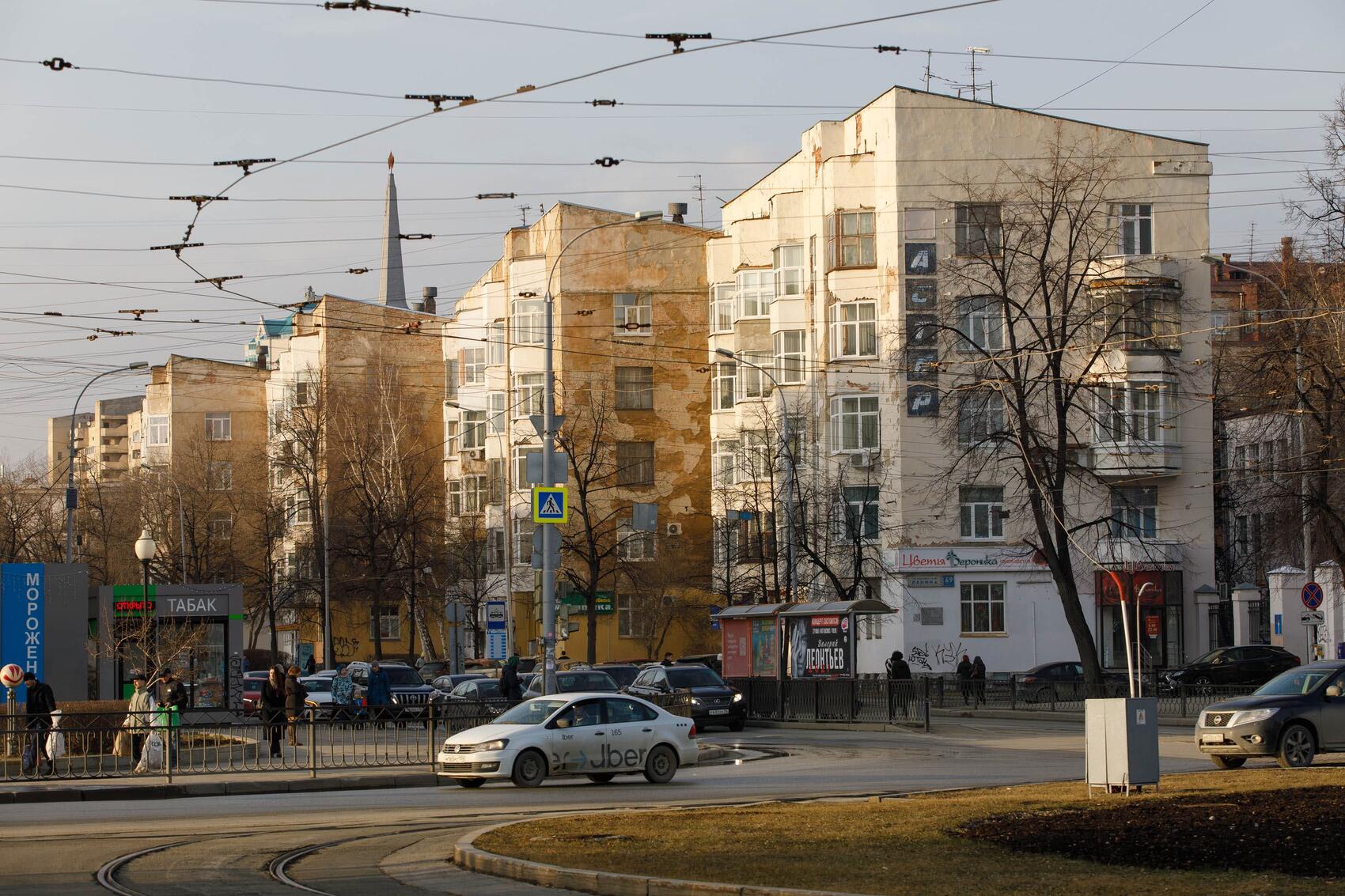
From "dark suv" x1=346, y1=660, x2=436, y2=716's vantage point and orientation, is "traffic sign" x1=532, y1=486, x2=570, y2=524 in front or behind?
in front

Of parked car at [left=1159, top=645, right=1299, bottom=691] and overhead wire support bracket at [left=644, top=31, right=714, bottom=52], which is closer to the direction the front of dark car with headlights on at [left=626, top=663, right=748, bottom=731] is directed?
the overhead wire support bracket

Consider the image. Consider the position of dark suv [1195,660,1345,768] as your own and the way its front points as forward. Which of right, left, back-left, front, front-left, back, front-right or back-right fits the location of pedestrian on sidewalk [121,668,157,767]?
front-right

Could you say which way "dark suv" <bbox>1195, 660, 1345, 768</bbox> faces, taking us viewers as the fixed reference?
facing the viewer and to the left of the viewer

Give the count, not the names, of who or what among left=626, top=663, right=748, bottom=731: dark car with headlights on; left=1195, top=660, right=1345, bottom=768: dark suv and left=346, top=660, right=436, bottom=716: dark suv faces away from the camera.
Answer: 0

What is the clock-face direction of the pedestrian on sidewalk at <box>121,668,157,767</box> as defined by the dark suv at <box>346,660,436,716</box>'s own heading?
The pedestrian on sidewalk is roughly at 2 o'clock from the dark suv.

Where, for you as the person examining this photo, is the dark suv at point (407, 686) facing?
facing the viewer and to the right of the viewer
